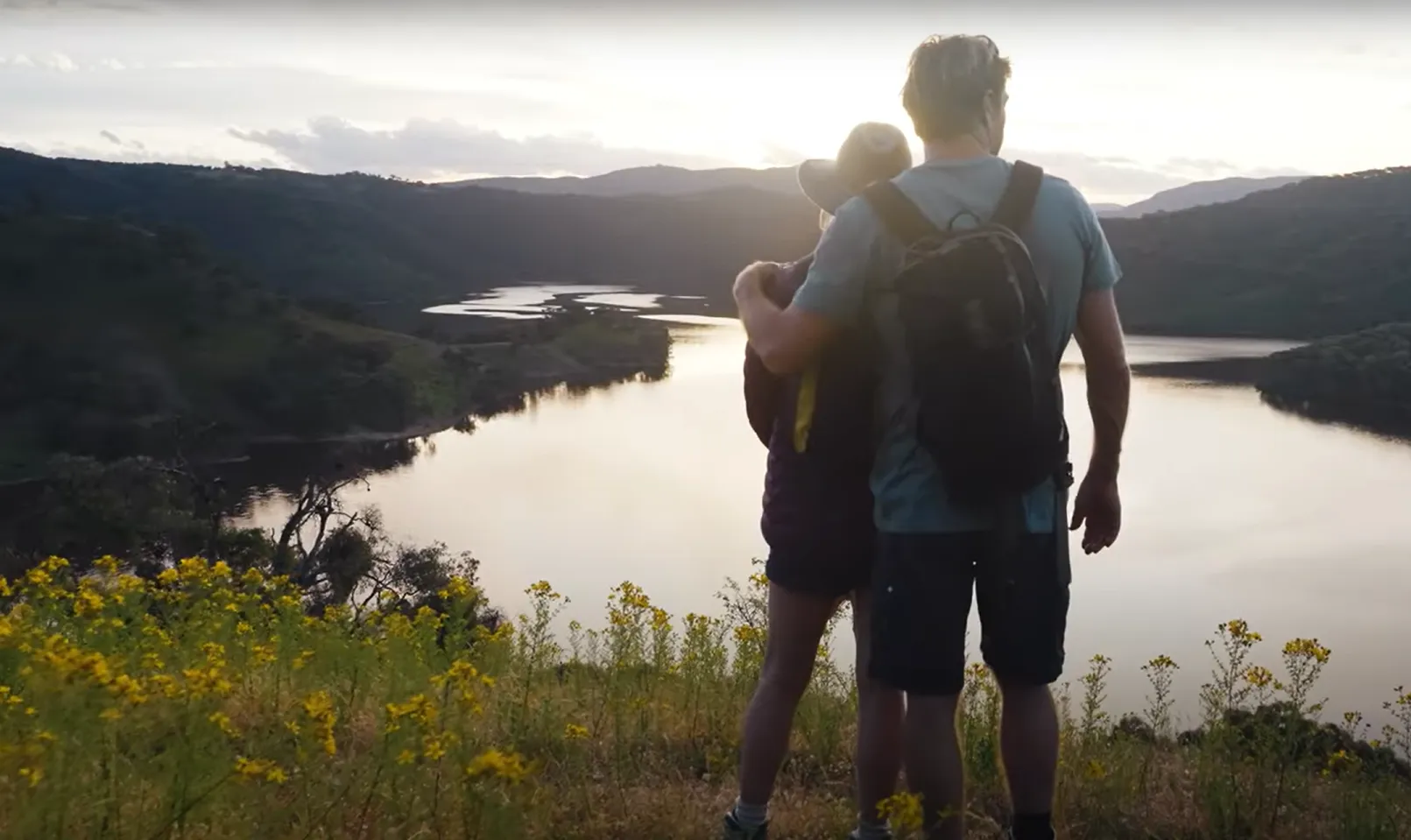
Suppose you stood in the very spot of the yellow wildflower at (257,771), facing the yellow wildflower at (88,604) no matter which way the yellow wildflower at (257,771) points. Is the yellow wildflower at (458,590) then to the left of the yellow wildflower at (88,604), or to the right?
right

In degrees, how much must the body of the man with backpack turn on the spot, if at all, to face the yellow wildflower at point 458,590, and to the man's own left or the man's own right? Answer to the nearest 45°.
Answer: approximately 45° to the man's own left

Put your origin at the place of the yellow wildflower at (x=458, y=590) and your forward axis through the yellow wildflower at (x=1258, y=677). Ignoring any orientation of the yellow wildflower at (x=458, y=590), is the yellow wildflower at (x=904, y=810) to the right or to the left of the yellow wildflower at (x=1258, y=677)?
right

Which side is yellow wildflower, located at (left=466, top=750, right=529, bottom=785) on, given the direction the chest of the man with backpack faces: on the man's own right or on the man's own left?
on the man's own left

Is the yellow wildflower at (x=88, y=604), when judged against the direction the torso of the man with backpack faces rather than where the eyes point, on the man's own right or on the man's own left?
on the man's own left

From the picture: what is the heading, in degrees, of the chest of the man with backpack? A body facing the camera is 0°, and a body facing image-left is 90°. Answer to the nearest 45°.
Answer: approximately 180°

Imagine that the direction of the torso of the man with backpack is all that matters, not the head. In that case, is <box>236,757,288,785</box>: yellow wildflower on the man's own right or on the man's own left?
on the man's own left
